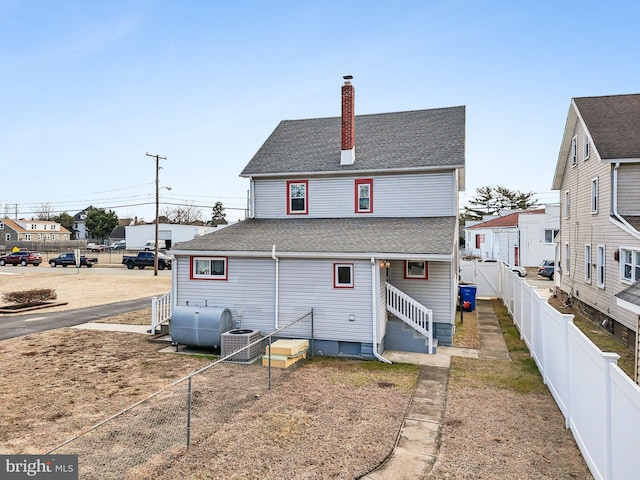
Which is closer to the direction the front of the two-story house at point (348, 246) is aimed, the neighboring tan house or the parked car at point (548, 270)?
the parked car

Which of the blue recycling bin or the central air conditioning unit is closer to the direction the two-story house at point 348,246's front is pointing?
the blue recycling bin

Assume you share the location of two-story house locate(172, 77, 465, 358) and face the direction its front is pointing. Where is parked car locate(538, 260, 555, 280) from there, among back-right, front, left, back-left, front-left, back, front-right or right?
front-right

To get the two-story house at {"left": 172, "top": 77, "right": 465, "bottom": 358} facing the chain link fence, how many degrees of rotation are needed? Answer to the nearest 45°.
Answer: approximately 135° to its left

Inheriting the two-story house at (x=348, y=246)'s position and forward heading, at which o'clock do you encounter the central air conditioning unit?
The central air conditioning unit is roughly at 8 o'clock from the two-story house.

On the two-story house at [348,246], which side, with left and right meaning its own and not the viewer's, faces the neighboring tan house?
right

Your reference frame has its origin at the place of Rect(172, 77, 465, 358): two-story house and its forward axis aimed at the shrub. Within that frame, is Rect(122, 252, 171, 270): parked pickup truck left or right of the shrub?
right

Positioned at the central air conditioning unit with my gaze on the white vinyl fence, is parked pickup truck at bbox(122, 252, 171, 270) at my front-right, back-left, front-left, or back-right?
back-left

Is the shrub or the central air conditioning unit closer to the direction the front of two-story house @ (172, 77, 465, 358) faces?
the shrub

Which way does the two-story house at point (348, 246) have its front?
away from the camera
